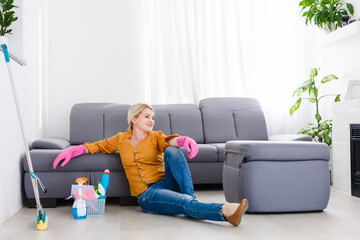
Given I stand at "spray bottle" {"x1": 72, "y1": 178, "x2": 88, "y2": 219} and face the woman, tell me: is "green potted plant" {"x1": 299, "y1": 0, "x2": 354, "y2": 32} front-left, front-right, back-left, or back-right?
front-left

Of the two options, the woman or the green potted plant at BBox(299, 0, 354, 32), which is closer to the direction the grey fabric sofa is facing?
the woman

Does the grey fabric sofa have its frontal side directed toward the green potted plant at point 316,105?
no

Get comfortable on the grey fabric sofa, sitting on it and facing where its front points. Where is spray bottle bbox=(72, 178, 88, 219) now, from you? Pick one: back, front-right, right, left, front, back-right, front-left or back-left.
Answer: front

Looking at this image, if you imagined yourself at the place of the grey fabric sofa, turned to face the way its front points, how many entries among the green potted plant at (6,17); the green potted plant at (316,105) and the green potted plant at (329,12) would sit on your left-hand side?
2

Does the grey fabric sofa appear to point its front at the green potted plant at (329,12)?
no

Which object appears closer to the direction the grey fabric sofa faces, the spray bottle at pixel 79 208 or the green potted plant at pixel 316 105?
the spray bottle

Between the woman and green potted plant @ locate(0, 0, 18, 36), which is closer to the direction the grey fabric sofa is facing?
the woman

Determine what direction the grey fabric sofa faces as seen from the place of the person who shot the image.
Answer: facing the viewer

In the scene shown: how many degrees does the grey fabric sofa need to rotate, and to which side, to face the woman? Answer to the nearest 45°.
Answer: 0° — it already faces them
